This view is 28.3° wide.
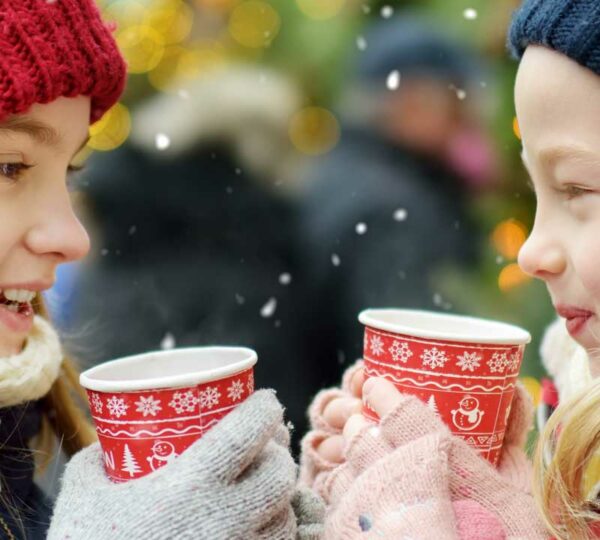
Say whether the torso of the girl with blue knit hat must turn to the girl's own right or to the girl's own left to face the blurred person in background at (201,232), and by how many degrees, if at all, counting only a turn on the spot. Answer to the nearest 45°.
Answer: approximately 45° to the girl's own right

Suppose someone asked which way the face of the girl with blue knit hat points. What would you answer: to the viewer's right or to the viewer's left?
to the viewer's left

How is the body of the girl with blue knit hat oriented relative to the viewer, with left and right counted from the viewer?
facing to the left of the viewer
